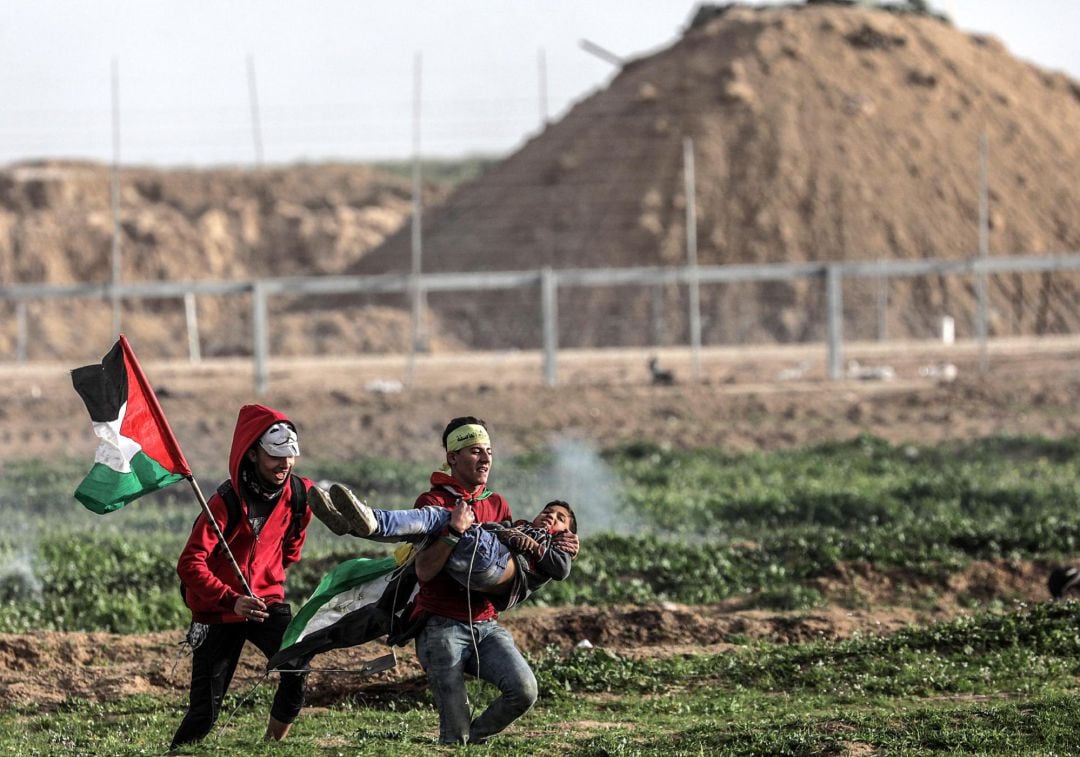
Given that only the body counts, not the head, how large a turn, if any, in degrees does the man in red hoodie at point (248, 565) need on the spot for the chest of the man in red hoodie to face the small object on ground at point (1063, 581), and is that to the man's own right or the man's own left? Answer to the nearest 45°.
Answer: approximately 90° to the man's own left

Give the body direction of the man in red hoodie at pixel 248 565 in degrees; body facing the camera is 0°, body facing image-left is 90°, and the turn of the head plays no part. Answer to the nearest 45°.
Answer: approximately 315°

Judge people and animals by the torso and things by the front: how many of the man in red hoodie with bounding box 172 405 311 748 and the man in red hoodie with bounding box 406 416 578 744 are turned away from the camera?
0

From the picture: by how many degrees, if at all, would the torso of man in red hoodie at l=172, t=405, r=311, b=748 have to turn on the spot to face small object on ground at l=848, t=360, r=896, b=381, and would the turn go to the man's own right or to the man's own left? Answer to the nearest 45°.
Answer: approximately 90° to the man's own left

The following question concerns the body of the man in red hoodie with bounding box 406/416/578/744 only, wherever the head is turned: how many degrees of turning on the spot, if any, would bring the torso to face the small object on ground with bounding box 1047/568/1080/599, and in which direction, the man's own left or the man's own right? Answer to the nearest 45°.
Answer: approximately 90° to the man's own left

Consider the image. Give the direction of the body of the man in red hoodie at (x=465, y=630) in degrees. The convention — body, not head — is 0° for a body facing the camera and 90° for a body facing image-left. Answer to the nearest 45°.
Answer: approximately 315°

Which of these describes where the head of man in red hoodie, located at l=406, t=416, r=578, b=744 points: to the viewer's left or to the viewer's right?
to the viewer's right

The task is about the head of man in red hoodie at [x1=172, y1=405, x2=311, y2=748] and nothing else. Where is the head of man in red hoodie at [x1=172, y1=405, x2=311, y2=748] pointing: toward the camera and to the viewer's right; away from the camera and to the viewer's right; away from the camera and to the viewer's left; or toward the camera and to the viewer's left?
toward the camera and to the viewer's right

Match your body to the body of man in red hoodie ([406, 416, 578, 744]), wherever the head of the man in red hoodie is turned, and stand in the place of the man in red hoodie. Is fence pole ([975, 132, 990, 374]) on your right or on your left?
on your left
